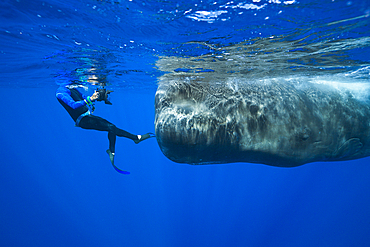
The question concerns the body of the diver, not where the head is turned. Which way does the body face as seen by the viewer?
to the viewer's right
